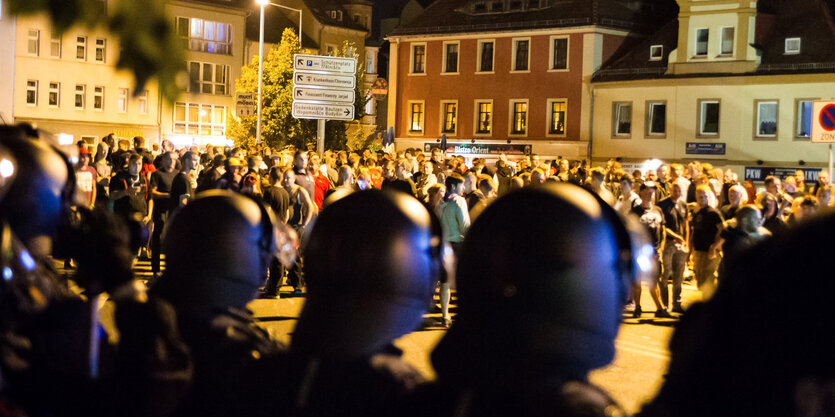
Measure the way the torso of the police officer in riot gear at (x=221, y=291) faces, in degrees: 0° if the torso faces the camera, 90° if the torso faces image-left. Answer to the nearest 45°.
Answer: approximately 225°

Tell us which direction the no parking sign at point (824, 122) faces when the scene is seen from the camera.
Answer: facing the viewer

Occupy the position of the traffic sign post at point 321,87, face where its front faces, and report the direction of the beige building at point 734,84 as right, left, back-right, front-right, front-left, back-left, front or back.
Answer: back-left

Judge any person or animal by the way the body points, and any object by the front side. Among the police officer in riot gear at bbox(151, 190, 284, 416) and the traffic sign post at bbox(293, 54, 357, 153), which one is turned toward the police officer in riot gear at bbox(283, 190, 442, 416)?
the traffic sign post

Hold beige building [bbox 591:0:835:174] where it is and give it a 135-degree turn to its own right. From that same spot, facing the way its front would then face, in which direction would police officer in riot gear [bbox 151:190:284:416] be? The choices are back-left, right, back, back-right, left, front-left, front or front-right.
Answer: back-left

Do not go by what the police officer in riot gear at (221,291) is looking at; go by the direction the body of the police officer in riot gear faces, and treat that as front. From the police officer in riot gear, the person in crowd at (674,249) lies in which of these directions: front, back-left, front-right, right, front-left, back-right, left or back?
front

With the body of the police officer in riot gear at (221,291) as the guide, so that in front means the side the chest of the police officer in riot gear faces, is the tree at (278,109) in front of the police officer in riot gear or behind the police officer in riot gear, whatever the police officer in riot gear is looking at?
in front

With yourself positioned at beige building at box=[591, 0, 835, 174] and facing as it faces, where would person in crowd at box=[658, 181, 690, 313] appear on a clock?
The person in crowd is roughly at 12 o'clock from the beige building.

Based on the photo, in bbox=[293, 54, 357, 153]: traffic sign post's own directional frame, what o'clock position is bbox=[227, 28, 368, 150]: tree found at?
The tree is roughly at 6 o'clock from the traffic sign post.

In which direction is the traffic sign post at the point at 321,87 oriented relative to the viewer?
toward the camera

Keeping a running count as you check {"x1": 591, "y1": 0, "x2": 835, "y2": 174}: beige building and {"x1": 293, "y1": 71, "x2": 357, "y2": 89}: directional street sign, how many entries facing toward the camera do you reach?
2

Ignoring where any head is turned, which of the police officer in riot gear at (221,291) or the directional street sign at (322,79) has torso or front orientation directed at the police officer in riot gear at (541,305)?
the directional street sign

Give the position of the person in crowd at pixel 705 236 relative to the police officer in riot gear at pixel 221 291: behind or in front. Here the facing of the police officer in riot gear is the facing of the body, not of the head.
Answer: in front

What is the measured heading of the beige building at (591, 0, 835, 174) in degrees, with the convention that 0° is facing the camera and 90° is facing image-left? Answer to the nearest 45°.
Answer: approximately 0°

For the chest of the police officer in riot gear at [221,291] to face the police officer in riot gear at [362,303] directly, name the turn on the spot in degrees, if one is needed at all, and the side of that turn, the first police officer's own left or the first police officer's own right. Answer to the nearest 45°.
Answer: approximately 90° to the first police officer's own right
